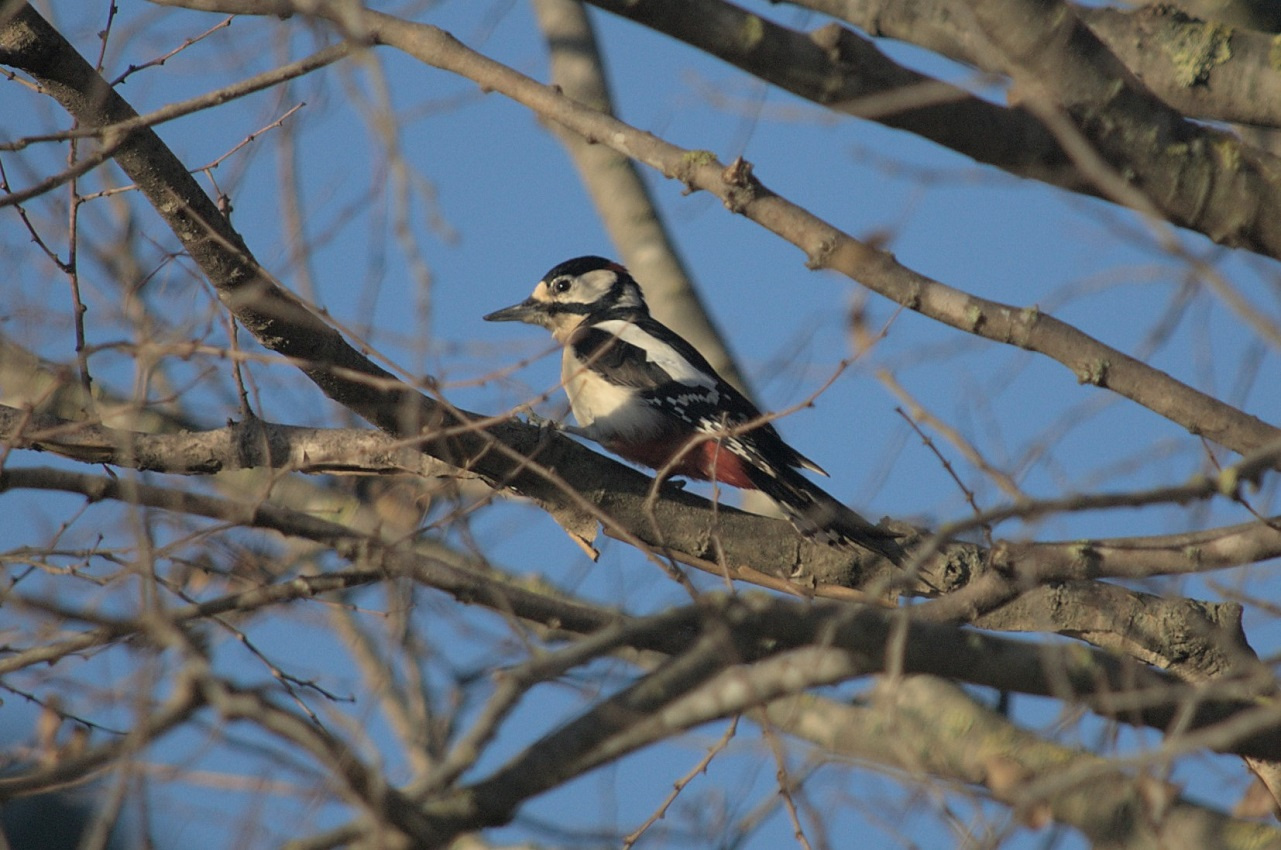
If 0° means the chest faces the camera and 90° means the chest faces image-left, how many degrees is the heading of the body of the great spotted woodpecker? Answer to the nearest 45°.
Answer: approximately 90°
